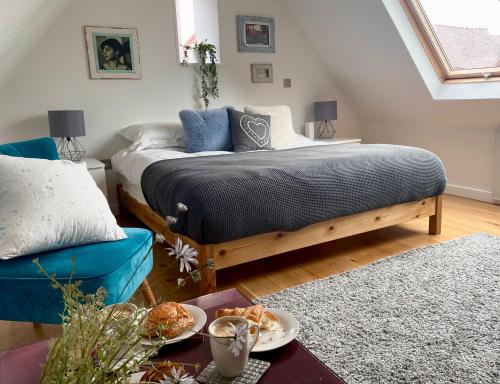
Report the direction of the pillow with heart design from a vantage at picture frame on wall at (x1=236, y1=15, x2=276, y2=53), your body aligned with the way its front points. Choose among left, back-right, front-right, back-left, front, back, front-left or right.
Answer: front

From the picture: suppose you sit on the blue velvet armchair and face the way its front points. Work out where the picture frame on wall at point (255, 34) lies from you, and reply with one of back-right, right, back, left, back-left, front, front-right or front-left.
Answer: left

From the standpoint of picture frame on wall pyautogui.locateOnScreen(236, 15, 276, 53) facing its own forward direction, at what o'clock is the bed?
The bed is roughly at 12 o'clock from the picture frame on wall.

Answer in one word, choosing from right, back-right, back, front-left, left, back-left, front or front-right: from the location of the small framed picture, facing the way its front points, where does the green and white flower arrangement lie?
front

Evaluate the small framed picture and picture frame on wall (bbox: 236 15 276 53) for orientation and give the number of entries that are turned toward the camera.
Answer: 2

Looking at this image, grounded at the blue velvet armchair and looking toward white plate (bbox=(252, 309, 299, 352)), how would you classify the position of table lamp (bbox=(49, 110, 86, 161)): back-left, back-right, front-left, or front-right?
back-left

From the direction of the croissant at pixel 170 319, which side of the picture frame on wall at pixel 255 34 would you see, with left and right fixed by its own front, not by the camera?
front

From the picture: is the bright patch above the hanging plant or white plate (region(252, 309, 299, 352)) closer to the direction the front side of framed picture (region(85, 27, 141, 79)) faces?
the white plate

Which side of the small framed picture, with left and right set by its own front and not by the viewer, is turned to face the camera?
front

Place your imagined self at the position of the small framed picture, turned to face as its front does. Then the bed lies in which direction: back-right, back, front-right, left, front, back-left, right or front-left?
front

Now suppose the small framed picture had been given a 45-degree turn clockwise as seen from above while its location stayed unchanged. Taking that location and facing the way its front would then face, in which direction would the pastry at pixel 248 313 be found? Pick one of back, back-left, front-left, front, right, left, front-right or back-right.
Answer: front-left

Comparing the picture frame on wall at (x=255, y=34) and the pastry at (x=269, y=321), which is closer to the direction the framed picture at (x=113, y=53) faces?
the pastry

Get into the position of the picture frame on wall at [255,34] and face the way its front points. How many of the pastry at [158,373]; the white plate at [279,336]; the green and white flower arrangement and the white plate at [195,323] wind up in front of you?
4

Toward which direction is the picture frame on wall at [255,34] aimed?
toward the camera

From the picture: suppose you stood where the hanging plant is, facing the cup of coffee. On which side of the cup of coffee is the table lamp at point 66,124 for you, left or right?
right
